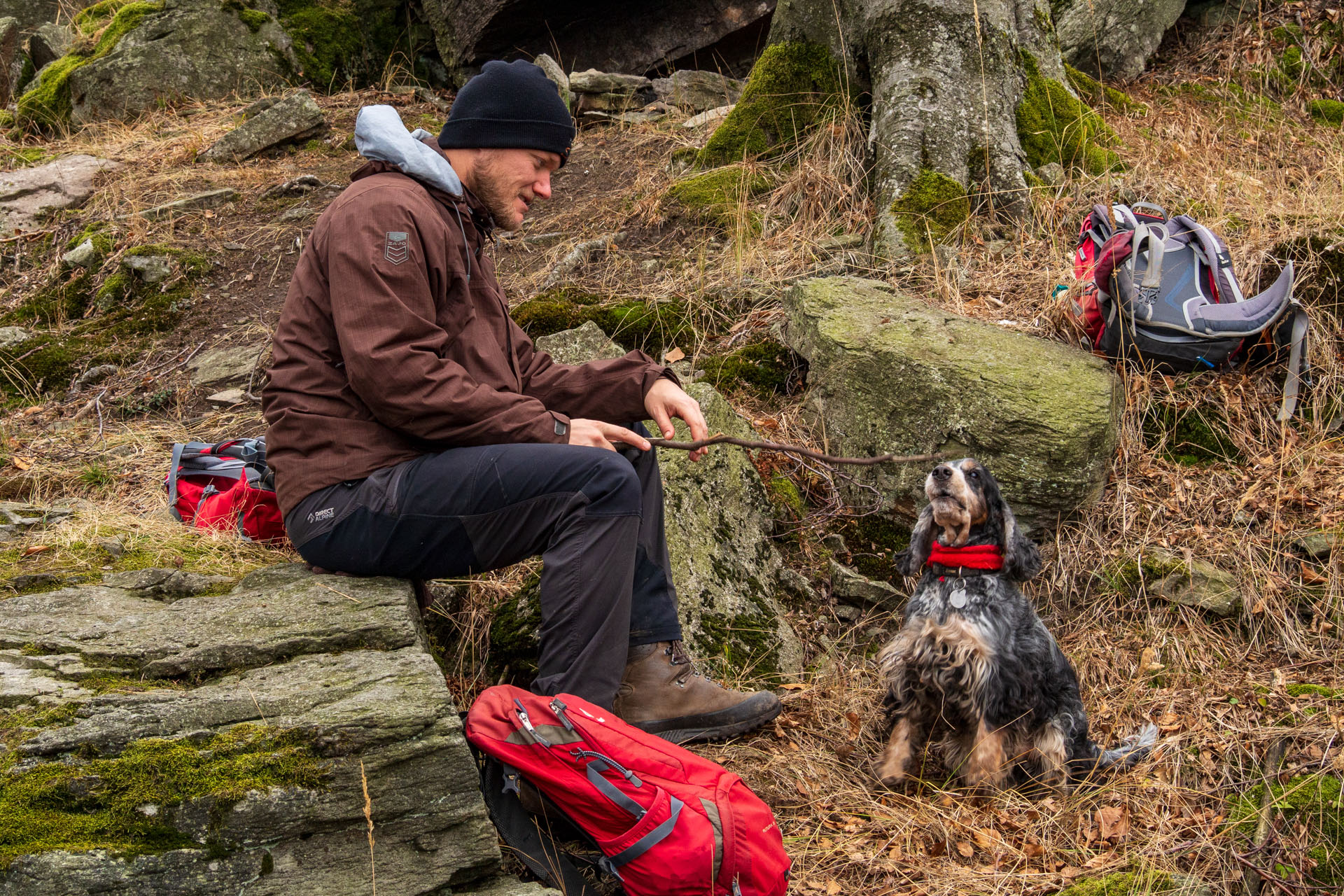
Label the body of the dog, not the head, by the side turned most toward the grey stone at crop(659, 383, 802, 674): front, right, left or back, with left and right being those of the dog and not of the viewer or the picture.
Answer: right

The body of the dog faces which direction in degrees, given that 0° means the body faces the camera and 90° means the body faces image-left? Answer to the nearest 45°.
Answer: approximately 45°

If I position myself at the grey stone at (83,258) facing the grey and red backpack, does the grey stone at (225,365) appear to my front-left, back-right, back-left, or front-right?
front-right

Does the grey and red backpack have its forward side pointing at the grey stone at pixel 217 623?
no

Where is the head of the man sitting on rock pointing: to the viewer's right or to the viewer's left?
to the viewer's right

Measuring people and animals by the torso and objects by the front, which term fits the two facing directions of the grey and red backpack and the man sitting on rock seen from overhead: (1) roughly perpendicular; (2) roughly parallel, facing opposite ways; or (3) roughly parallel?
roughly perpendicular

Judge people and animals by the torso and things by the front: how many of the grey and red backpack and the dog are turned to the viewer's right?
0

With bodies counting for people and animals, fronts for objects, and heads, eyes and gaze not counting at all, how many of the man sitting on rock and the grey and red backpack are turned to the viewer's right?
1

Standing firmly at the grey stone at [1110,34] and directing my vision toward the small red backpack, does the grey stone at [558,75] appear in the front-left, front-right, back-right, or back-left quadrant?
front-right

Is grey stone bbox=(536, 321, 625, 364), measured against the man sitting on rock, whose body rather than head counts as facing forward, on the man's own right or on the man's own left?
on the man's own left

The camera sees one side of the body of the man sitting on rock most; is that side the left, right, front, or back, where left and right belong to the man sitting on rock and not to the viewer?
right

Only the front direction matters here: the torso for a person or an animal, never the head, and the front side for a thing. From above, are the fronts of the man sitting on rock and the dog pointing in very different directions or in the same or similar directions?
very different directions

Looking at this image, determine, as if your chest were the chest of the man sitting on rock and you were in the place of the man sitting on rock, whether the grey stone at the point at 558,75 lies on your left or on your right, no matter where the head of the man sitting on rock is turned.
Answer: on your left
